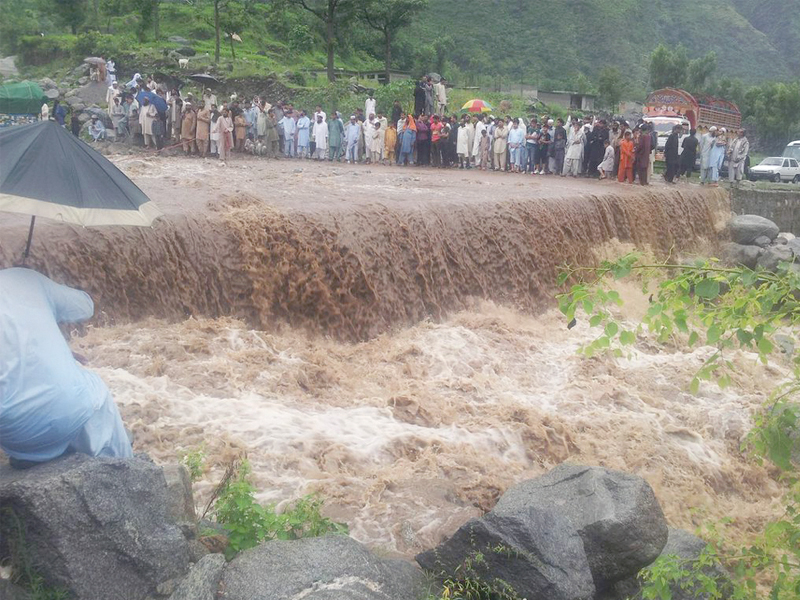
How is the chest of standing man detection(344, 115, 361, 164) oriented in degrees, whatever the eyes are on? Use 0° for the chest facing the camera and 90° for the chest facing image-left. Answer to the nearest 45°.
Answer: approximately 0°

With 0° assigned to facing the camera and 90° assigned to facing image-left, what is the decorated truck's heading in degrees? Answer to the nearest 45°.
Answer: approximately 45°

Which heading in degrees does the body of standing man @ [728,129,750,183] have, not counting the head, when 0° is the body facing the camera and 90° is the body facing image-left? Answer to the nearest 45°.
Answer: approximately 45°

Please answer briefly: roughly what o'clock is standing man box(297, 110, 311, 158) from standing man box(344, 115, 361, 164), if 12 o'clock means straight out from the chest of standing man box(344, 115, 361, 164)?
standing man box(297, 110, 311, 158) is roughly at 3 o'clock from standing man box(344, 115, 361, 164).

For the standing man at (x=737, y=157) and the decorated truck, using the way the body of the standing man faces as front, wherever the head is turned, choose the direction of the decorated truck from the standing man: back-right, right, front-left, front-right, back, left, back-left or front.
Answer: back-right

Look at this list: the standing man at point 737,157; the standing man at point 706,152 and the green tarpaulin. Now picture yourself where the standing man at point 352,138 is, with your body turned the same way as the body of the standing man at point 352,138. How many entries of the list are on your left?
2

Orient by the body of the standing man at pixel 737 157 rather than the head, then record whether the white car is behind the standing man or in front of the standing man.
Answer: behind
